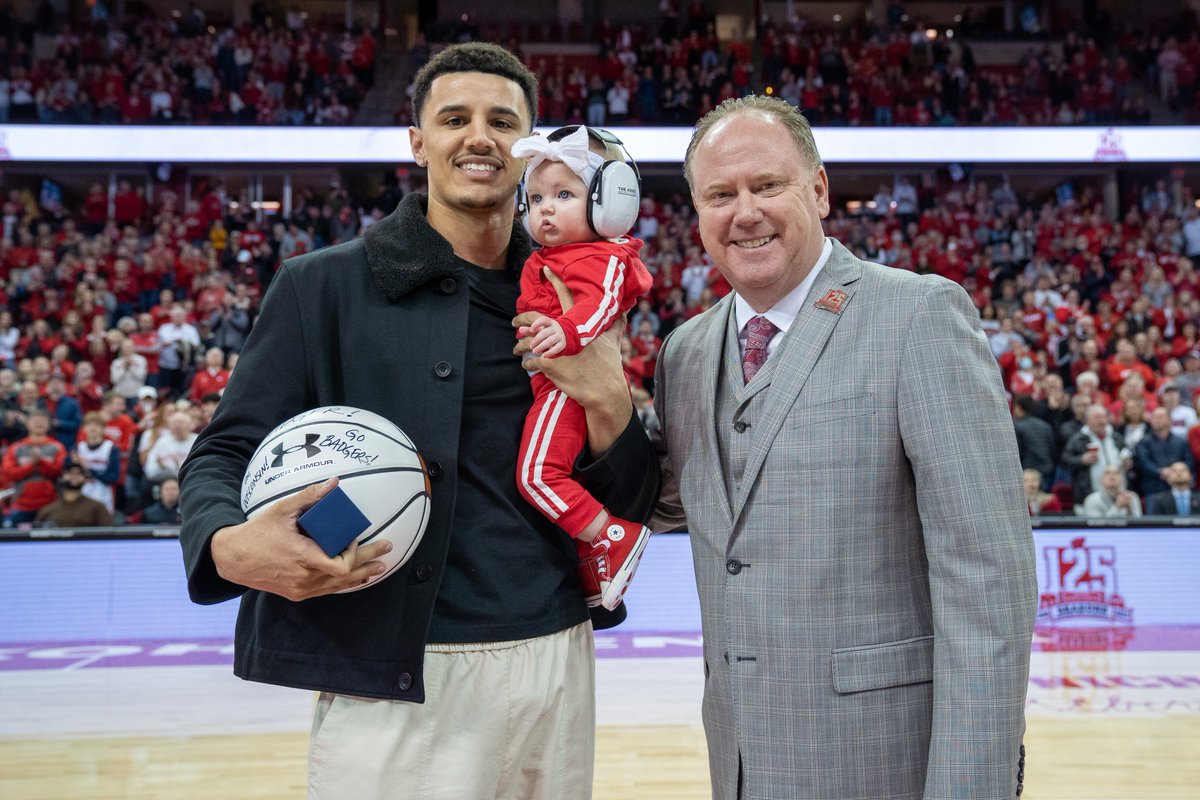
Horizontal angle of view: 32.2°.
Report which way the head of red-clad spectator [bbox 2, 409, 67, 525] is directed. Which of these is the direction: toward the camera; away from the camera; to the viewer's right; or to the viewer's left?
toward the camera

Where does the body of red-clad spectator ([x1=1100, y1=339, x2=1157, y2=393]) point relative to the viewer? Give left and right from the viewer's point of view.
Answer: facing the viewer

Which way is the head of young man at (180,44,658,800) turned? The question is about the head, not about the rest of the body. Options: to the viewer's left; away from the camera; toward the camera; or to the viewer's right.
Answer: toward the camera

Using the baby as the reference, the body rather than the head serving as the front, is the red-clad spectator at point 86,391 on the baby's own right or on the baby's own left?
on the baby's own right

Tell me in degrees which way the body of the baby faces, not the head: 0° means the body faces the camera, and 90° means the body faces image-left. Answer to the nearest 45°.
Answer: approximately 45°

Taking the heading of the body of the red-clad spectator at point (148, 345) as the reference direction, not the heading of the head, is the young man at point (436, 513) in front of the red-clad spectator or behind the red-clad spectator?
in front

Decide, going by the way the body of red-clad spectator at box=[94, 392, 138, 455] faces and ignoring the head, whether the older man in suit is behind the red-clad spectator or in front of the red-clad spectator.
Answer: in front

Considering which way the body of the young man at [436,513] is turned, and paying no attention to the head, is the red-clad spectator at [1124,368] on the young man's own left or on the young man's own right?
on the young man's own left

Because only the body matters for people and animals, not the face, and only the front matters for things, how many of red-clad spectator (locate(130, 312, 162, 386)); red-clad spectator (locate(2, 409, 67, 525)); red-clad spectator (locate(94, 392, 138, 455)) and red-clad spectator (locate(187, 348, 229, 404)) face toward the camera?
4

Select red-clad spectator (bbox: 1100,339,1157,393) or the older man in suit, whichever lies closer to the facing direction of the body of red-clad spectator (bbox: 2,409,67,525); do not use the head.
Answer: the older man in suit

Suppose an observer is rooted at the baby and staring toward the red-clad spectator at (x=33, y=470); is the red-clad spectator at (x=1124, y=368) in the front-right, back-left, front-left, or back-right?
front-right

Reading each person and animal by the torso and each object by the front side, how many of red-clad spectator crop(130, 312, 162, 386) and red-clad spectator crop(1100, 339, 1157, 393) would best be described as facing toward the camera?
2

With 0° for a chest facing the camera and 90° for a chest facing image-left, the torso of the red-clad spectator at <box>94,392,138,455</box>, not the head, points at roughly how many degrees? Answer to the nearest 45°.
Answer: approximately 0°

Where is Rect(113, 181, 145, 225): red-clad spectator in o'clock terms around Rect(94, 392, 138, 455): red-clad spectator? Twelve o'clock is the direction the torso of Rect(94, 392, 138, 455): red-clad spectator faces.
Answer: Rect(113, 181, 145, 225): red-clad spectator is roughly at 6 o'clock from Rect(94, 392, 138, 455): red-clad spectator.

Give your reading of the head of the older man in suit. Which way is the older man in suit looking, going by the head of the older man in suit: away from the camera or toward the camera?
toward the camera

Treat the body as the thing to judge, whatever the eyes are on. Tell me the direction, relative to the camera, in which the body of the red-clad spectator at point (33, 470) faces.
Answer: toward the camera

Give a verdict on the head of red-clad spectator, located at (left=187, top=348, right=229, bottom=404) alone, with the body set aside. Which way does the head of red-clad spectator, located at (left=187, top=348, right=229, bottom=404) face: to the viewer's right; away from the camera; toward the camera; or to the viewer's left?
toward the camera

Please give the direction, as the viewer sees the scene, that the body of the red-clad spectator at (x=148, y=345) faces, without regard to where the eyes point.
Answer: toward the camera
